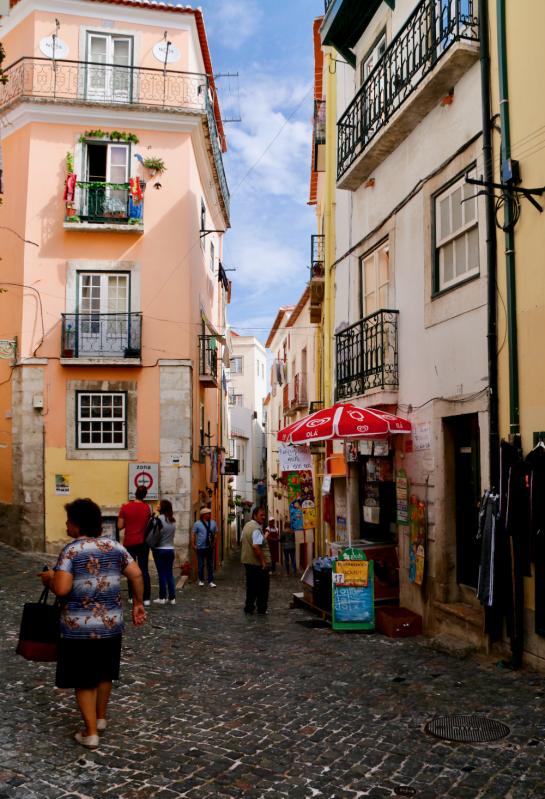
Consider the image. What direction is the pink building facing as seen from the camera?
toward the camera

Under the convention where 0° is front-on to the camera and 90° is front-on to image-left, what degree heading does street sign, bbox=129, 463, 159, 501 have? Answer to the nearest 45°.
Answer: approximately 0°

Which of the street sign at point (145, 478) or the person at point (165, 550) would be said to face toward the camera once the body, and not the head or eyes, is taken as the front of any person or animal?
the street sign

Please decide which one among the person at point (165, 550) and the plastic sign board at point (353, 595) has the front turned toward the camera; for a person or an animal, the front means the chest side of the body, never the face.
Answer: the plastic sign board

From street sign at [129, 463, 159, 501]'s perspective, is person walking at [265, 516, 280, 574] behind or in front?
behind

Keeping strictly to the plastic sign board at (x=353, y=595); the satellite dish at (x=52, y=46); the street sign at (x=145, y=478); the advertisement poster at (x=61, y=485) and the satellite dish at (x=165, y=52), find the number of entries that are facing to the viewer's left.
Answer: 0

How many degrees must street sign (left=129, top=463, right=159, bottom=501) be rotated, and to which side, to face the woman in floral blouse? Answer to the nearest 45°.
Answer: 0° — it already faces them

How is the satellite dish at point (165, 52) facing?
toward the camera

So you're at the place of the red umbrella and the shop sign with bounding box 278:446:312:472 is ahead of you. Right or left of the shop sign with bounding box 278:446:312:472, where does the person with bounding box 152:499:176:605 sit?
left

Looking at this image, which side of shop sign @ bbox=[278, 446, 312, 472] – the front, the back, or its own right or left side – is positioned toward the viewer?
front
